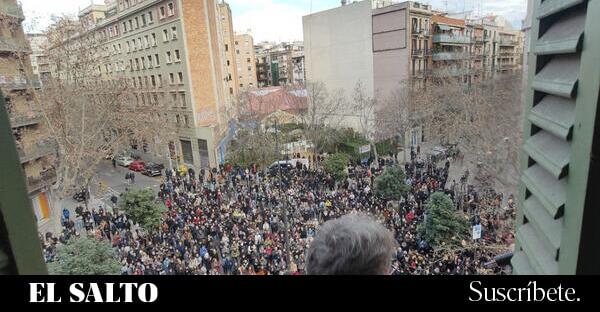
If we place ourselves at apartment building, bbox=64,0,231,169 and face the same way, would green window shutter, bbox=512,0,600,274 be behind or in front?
in front

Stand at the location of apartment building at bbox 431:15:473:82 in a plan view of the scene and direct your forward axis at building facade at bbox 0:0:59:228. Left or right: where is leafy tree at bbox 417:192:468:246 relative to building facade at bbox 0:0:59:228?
left
